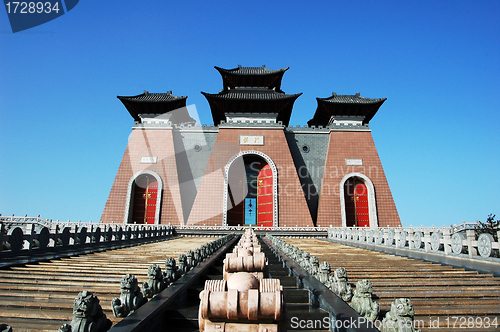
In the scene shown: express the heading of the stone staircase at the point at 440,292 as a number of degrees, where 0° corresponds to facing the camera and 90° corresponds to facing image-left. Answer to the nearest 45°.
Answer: approximately 0°

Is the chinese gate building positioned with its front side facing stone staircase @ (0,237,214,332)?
yes

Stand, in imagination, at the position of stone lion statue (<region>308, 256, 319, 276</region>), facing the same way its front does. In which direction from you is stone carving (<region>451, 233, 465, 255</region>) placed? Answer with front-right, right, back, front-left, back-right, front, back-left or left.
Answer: back-left

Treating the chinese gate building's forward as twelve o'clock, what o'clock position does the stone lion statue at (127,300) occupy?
The stone lion statue is roughly at 12 o'clock from the chinese gate building.

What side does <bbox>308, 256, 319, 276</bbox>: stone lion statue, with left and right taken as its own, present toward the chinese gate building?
back

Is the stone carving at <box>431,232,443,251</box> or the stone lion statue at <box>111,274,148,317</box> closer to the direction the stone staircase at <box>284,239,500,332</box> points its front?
the stone lion statue

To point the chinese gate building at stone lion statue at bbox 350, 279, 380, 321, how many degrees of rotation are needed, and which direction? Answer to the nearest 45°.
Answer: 0° — it already faces it
